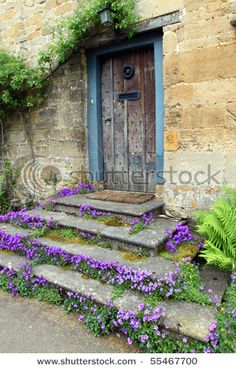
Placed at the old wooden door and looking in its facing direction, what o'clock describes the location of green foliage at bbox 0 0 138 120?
The green foliage is roughly at 2 o'clock from the old wooden door.

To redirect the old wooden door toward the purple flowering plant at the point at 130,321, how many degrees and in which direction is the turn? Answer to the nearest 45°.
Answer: approximately 45° to its left

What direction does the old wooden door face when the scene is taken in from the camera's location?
facing the viewer and to the left of the viewer

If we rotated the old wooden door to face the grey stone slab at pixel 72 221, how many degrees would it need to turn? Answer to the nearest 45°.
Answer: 0° — it already faces it

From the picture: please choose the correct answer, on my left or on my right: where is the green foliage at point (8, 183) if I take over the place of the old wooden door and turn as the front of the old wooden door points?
on my right

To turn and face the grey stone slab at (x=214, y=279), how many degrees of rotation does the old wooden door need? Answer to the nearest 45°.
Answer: approximately 45° to its left

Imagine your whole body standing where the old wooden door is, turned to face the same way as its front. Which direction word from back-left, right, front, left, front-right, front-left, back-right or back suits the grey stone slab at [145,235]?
front-left

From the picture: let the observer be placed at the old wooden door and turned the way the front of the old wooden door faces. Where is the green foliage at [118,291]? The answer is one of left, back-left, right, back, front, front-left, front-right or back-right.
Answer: front-left

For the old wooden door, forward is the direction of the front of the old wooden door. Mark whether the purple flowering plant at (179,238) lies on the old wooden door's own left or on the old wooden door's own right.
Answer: on the old wooden door's own left

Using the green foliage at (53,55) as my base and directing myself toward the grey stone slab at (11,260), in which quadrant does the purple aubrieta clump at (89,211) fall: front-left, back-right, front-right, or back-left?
front-left

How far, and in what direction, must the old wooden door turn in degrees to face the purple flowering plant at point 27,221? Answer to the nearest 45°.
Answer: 0° — it already faces it

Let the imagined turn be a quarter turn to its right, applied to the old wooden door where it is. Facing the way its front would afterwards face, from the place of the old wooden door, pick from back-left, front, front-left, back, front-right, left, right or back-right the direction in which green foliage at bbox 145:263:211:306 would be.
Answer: back-left

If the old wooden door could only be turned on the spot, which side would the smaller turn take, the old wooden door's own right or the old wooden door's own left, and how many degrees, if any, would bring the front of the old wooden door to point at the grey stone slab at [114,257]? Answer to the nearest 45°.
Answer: approximately 45° to the old wooden door's own left

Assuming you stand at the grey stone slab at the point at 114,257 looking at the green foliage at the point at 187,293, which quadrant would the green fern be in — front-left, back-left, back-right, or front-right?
front-left

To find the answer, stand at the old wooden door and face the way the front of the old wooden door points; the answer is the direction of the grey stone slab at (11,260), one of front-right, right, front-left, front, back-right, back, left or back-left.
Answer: front
